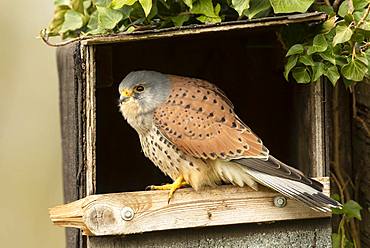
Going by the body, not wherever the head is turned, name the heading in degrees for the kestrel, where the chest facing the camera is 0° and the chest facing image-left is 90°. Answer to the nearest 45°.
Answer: approximately 90°

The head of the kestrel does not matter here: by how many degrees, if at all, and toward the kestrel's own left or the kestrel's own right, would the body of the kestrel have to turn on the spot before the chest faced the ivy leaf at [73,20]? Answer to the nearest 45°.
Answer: approximately 45° to the kestrel's own right

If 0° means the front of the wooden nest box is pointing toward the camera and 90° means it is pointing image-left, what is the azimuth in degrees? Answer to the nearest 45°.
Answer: approximately 0°

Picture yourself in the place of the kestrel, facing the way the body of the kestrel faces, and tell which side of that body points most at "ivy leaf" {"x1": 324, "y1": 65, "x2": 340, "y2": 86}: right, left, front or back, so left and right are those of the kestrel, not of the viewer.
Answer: back

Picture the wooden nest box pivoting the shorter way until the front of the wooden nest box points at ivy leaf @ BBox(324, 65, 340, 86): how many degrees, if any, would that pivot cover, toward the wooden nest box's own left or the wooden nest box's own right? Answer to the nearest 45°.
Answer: approximately 90° to the wooden nest box's own left
